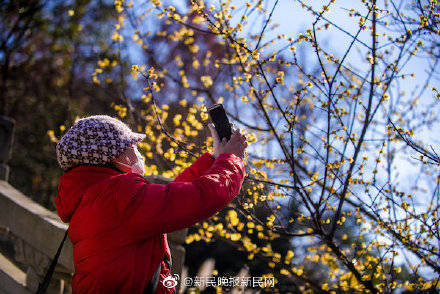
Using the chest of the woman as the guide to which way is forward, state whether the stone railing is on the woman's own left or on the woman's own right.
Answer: on the woman's own left

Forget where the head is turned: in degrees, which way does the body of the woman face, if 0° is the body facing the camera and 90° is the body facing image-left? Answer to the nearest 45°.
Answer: approximately 270°
